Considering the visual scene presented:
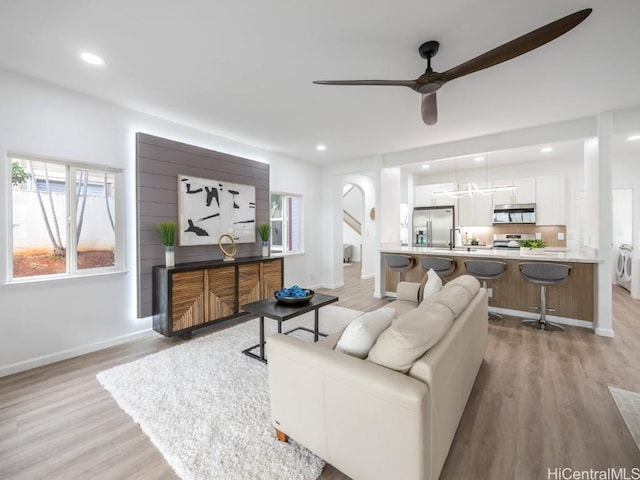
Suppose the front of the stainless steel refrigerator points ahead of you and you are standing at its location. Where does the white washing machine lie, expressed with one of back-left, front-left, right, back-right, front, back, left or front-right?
left

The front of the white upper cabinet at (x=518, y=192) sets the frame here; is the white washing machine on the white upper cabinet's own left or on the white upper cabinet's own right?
on the white upper cabinet's own left

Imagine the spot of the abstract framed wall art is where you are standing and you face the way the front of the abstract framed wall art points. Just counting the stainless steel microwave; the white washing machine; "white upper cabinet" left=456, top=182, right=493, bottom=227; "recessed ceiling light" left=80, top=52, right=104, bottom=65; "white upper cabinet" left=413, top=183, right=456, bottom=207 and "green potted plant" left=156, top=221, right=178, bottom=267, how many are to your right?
2

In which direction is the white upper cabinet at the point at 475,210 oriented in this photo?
toward the camera

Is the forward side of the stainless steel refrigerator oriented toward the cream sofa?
yes

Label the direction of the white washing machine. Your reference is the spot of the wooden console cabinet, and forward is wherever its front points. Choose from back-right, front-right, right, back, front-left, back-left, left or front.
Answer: front-left

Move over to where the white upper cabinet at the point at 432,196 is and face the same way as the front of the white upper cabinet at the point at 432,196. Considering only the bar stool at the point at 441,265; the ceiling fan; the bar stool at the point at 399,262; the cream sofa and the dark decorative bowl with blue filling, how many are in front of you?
5

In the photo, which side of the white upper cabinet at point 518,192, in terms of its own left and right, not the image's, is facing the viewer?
front

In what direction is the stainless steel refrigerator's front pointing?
toward the camera

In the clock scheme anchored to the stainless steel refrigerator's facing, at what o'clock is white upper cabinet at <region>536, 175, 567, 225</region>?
The white upper cabinet is roughly at 9 o'clock from the stainless steel refrigerator.

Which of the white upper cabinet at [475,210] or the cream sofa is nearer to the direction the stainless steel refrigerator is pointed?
the cream sofa

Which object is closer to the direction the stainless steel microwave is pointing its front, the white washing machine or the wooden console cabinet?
the wooden console cabinet

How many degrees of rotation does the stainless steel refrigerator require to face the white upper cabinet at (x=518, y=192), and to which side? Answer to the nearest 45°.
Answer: approximately 90° to its left

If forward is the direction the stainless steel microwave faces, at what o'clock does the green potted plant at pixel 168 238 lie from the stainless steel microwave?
The green potted plant is roughly at 1 o'clock from the stainless steel microwave.
